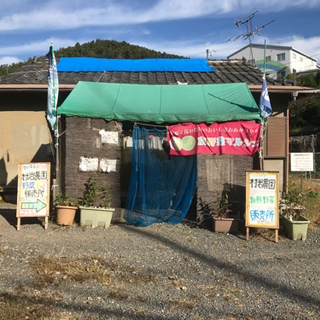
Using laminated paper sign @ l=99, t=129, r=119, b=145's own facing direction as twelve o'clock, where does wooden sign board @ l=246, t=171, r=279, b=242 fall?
The wooden sign board is roughly at 10 o'clock from the laminated paper sign.

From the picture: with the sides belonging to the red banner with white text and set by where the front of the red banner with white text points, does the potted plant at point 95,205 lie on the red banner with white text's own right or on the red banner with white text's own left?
on the red banner with white text's own right

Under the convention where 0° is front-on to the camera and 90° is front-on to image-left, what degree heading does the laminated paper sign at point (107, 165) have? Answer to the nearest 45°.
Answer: approximately 0°

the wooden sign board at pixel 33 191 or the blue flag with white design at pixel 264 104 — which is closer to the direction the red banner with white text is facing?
the wooden sign board

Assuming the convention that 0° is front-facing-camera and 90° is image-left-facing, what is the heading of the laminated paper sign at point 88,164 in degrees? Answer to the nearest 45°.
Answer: approximately 0°
